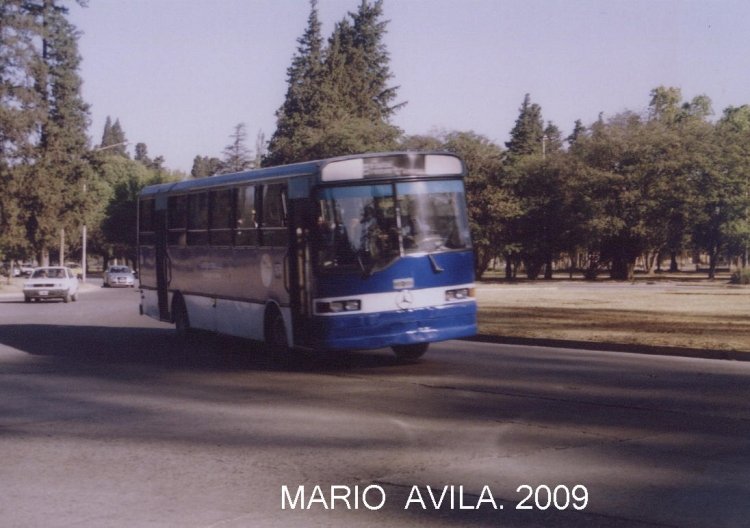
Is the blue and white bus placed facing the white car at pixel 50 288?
no
